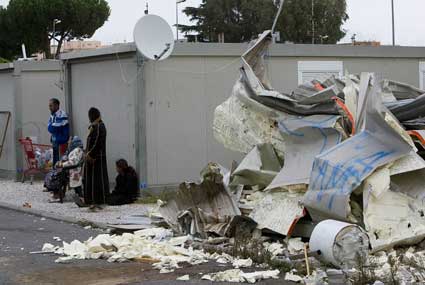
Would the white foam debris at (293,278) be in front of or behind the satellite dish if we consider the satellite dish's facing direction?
in front

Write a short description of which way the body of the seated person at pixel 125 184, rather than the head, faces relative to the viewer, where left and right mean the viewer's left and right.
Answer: facing to the left of the viewer

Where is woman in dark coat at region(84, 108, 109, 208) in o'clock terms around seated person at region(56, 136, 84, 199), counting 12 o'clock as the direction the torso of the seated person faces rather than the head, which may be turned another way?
The woman in dark coat is roughly at 8 o'clock from the seated person.

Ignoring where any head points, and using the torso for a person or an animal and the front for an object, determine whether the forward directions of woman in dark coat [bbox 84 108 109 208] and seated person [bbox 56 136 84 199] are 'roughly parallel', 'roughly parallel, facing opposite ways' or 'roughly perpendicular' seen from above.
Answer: roughly parallel

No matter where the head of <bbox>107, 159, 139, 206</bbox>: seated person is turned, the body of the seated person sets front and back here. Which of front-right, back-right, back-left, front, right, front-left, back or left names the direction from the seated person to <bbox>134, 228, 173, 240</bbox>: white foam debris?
left

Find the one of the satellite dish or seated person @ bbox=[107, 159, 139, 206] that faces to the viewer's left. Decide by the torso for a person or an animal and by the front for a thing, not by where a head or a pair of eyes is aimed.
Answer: the seated person

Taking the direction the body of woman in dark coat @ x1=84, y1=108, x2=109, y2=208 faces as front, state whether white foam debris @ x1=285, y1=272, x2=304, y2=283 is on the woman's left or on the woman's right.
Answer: on the woman's left

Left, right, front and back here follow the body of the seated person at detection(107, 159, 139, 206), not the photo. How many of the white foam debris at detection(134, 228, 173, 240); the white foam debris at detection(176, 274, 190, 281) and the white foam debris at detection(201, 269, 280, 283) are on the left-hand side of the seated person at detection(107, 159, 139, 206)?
3

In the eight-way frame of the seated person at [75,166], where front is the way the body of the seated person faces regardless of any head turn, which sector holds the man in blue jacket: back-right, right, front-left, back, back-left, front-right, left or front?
right

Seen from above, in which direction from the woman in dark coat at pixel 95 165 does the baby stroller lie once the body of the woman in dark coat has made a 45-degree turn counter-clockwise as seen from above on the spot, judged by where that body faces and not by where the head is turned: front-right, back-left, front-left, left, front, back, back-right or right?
right
